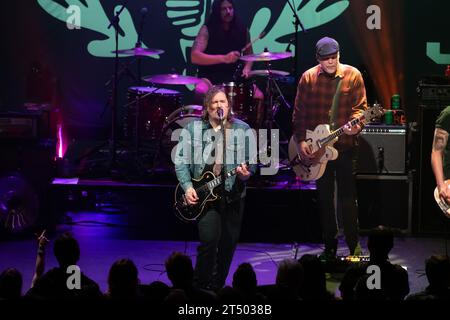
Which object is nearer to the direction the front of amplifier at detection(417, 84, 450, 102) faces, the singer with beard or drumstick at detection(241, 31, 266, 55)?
the singer with beard

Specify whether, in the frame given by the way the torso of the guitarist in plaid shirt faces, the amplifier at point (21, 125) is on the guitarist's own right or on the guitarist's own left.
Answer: on the guitarist's own right
